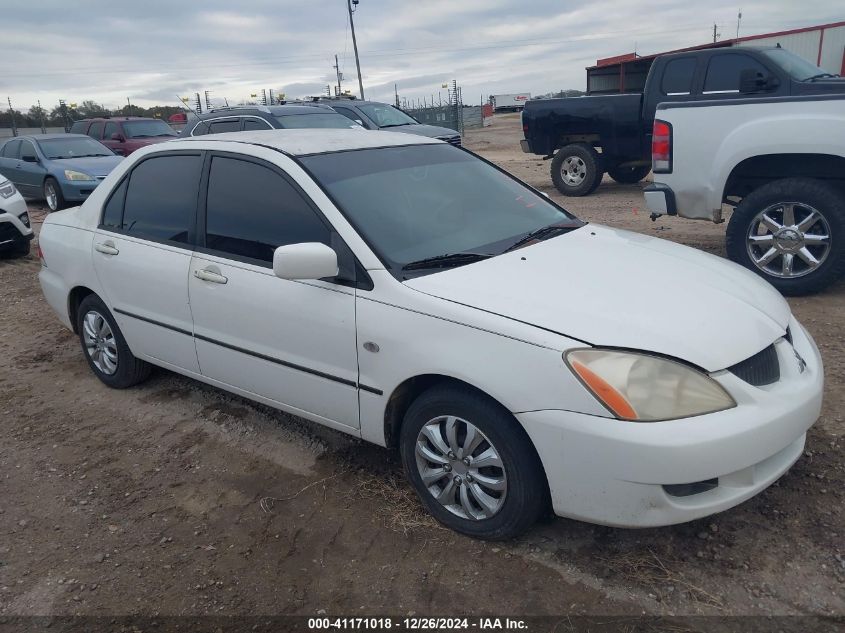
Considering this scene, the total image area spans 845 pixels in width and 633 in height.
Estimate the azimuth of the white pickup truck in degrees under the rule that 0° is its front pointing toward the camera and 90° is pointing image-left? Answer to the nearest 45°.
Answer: approximately 270°

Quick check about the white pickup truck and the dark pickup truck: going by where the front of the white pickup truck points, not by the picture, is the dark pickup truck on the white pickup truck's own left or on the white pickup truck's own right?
on the white pickup truck's own left

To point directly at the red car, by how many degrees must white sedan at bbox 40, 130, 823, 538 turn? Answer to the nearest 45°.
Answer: approximately 180°

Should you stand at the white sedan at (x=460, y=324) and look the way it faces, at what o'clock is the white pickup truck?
The white pickup truck is roughly at 9 o'clock from the white sedan.
